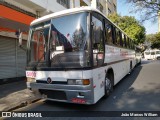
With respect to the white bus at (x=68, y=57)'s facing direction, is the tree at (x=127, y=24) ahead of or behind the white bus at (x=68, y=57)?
behind

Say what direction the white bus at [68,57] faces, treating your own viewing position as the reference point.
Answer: facing the viewer and to the left of the viewer
